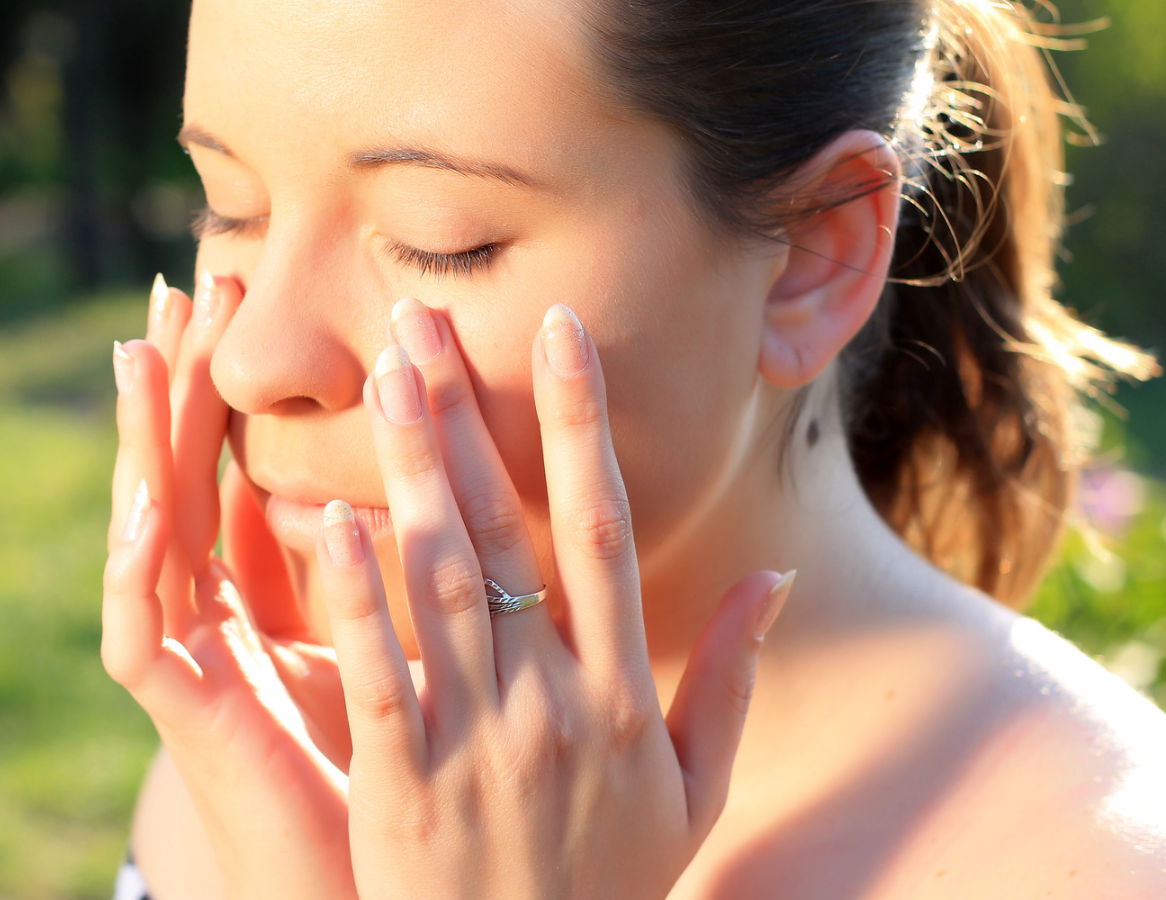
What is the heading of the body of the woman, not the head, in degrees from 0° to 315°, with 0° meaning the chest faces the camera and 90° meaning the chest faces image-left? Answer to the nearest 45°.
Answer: approximately 45°

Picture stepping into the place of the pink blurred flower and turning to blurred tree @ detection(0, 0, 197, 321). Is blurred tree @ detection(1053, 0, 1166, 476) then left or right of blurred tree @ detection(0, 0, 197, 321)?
right

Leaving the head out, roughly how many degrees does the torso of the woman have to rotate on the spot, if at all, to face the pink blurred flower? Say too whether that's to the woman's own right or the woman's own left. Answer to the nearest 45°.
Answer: approximately 180°
